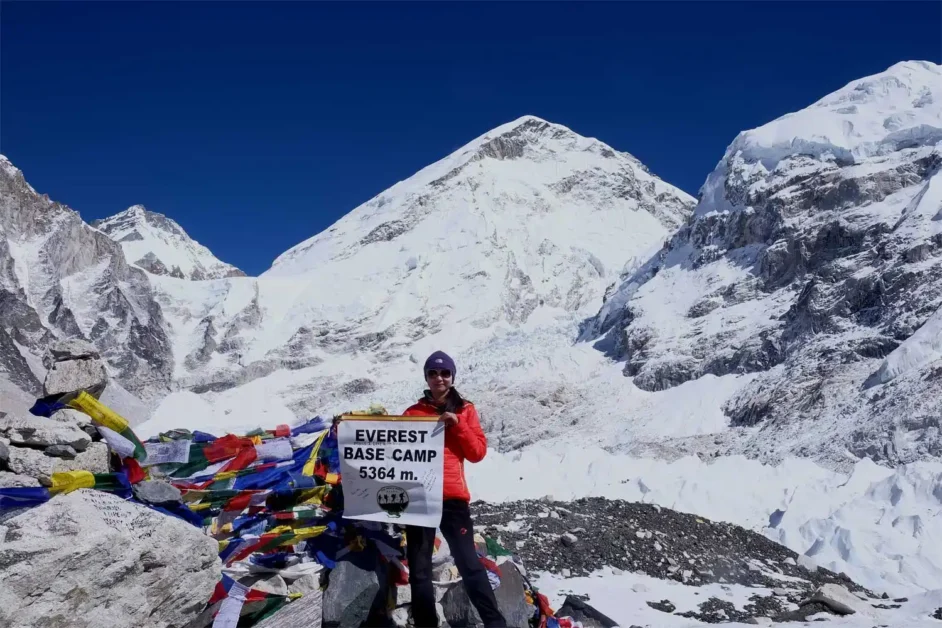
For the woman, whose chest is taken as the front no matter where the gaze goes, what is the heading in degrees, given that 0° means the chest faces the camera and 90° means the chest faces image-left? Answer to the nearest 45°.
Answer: approximately 0°

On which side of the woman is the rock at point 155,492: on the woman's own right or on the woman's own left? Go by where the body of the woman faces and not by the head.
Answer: on the woman's own right

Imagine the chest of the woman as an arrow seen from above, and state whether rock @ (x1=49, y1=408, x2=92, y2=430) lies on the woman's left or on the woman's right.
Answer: on the woman's right

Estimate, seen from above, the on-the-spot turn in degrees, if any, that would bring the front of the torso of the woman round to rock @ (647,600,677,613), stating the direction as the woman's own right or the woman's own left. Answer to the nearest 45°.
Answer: approximately 135° to the woman's own left

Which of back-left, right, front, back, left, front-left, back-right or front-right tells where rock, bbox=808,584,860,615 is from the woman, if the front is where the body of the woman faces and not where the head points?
back-left
